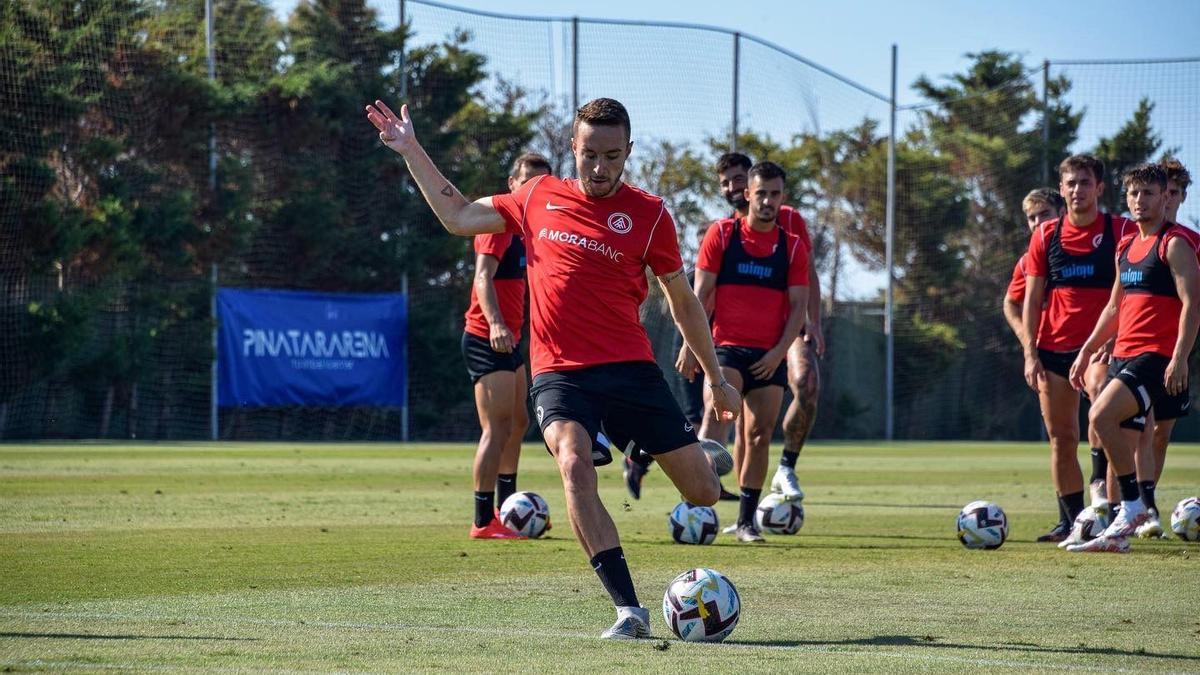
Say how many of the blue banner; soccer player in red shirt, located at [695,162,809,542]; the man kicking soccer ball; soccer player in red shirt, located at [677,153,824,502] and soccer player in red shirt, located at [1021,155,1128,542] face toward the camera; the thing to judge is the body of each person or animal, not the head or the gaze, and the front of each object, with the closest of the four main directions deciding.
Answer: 5

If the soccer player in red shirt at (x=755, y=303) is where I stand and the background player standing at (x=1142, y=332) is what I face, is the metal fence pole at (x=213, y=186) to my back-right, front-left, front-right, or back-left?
back-left

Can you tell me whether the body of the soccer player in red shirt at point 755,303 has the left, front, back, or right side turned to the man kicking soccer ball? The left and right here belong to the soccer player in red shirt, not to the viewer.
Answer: front

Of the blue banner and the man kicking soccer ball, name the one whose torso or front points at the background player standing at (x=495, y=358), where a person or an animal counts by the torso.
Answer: the blue banner

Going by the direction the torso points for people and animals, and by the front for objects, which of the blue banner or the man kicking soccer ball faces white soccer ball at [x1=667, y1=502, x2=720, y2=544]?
the blue banner

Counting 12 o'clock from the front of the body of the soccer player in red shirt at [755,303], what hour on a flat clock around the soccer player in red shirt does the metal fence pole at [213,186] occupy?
The metal fence pole is roughly at 5 o'clock from the soccer player in red shirt.

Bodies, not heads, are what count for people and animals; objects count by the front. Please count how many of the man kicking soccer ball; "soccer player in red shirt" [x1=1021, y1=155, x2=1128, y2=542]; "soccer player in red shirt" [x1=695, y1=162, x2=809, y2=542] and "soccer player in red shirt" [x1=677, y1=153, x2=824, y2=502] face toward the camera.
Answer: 4

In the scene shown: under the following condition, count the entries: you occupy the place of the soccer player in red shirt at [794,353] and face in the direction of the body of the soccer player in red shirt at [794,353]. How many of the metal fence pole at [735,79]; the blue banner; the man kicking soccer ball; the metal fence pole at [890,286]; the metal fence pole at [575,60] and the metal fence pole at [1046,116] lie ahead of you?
1

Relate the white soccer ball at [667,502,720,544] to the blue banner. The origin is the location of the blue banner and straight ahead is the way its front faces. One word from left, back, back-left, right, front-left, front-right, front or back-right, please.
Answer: front

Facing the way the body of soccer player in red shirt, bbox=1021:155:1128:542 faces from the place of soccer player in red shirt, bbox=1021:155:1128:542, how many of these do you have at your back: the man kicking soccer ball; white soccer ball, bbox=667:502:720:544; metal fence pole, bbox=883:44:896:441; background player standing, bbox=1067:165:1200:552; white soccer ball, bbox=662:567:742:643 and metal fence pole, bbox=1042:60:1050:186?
2

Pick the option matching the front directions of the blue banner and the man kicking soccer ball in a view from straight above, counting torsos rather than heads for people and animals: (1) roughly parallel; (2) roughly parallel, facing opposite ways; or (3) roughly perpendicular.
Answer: roughly parallel

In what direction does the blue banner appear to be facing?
toward the camera

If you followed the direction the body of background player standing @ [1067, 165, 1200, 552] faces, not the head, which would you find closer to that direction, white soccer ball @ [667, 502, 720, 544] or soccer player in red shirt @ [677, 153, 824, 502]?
the white soccer ball

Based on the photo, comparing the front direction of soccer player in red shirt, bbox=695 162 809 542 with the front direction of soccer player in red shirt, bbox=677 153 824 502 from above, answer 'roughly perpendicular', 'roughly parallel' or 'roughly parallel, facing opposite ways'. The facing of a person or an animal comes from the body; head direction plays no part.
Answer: roughly parallel

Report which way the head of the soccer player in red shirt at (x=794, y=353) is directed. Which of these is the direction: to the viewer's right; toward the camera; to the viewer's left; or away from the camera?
toward the camera

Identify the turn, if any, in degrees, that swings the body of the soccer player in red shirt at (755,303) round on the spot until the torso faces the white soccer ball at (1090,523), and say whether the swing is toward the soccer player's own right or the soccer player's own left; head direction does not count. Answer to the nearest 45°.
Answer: approximately 90° to the soccer player's own left

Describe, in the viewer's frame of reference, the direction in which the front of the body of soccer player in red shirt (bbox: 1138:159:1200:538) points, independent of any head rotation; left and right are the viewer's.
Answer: facing the viewer and to the left of the viewer

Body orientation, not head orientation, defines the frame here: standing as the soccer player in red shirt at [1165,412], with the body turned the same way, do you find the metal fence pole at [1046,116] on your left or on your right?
on your right

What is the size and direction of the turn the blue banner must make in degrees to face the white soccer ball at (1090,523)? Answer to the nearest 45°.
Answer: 0° — it already faces it

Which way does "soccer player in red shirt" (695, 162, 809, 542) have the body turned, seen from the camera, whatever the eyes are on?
toward the camera
